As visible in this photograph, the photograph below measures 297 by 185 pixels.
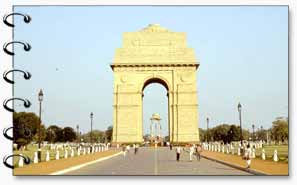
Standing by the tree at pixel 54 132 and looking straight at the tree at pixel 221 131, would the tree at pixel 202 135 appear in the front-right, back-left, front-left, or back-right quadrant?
front-left

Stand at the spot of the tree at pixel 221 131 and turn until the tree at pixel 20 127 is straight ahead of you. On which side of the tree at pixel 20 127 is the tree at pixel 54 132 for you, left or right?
right

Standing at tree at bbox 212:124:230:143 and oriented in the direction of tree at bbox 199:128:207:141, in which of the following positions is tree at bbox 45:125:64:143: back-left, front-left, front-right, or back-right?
back-left
